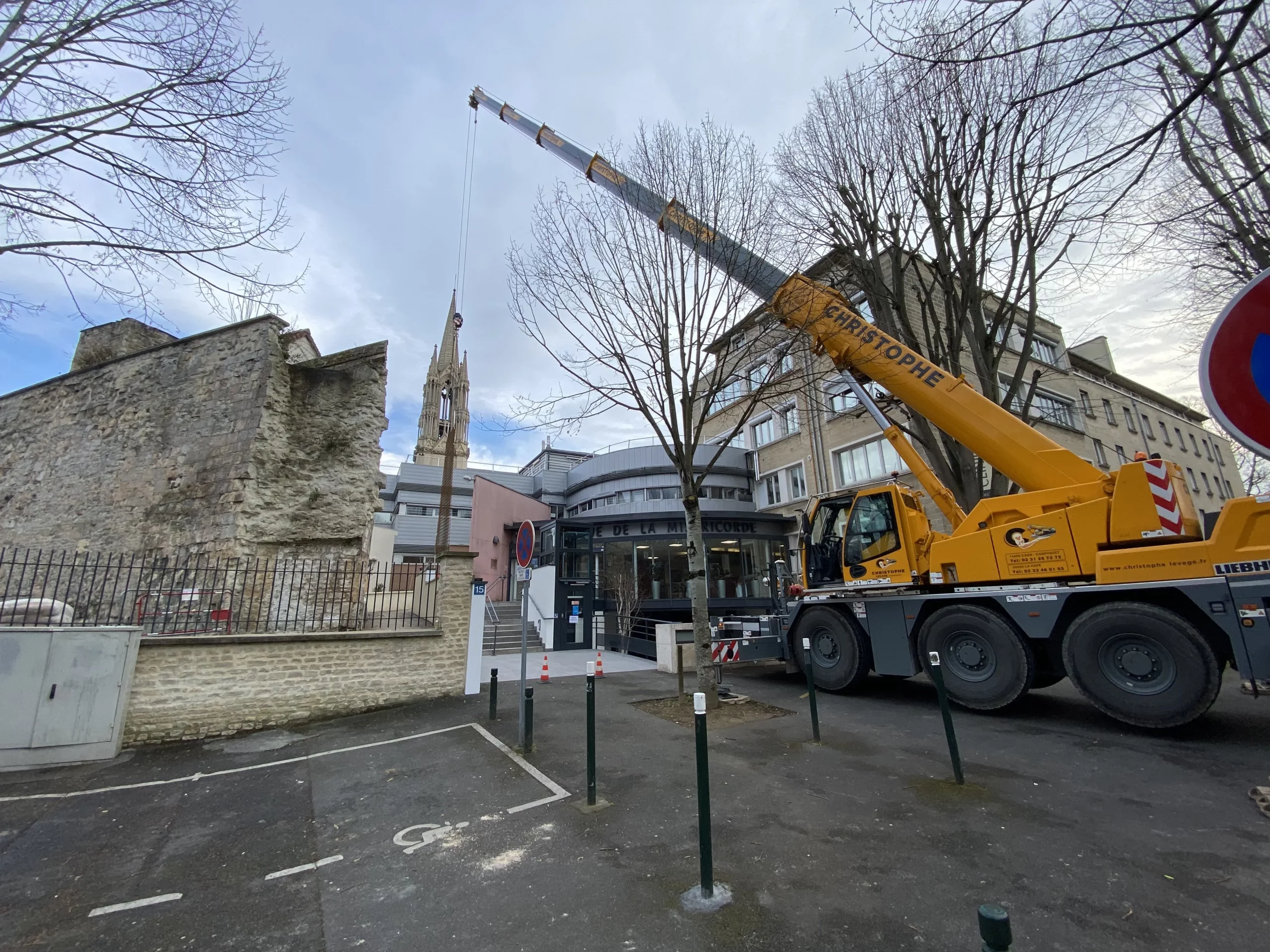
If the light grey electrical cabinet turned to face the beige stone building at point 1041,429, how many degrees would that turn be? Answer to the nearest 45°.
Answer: approximately 90° to its left

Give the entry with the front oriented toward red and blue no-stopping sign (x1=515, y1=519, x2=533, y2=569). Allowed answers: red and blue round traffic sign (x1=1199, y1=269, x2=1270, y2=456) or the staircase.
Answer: the staircase

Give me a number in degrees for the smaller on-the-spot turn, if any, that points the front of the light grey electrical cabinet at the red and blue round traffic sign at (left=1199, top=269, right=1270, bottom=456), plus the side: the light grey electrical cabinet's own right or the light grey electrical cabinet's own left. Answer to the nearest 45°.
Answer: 0° — it already faces it

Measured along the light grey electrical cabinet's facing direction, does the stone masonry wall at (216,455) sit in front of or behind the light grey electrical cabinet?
behind

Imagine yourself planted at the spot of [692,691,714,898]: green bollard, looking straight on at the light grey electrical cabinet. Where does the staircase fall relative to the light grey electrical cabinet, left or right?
right

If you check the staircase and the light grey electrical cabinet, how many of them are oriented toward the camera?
2

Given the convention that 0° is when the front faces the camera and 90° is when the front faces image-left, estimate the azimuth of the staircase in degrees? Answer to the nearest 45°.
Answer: approximately 0°
